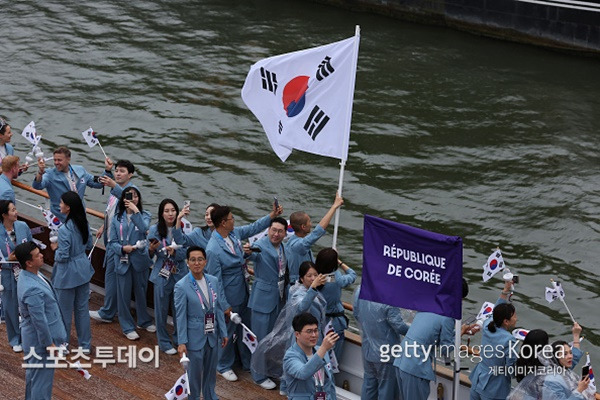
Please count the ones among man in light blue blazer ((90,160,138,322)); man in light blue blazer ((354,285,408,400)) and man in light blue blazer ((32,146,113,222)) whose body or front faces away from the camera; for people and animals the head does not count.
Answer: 1

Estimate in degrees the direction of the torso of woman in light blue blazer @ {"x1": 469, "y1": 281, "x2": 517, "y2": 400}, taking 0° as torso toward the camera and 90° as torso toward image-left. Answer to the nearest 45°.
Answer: approximately 225°

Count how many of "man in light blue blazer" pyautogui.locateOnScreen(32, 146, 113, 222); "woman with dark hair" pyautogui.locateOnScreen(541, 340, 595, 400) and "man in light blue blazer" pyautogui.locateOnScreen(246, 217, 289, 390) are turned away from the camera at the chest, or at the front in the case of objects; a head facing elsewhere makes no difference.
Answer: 0

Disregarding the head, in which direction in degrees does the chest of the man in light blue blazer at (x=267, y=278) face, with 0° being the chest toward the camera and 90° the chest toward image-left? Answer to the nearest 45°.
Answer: approximately 315°

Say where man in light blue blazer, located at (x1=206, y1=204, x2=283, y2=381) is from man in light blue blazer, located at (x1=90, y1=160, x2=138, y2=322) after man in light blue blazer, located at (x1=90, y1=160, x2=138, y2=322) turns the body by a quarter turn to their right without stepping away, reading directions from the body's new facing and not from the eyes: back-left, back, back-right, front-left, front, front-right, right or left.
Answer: back

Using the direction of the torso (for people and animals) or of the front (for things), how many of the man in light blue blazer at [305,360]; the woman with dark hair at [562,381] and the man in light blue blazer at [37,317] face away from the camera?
0

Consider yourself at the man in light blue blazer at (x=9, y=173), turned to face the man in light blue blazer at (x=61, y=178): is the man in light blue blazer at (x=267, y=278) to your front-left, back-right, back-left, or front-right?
front-right

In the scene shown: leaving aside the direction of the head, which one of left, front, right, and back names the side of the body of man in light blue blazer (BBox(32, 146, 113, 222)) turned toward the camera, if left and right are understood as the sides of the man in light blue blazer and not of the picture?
front

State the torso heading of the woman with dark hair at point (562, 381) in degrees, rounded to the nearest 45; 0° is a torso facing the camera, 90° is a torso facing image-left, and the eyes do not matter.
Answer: approximately 315°

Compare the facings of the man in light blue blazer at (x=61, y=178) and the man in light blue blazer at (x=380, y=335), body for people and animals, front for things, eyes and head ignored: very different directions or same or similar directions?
very different directions

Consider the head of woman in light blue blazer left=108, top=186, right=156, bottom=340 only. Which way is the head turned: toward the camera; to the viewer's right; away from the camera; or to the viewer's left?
toward the camera

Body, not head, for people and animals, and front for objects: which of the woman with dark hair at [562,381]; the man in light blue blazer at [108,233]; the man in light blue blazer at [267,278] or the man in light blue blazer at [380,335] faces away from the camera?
the man in light blue blazer at [380,335]
